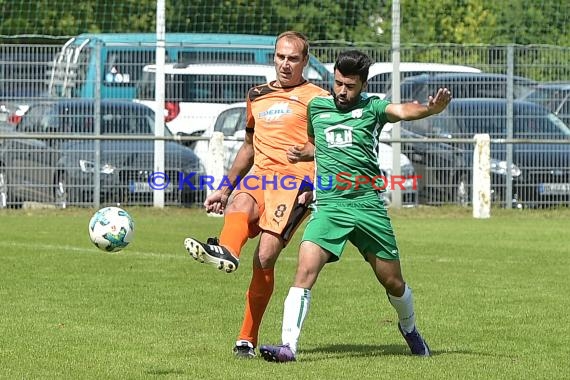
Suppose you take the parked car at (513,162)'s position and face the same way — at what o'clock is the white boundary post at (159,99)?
The white boundary post is roughly at 4 o'clock from the parked car.

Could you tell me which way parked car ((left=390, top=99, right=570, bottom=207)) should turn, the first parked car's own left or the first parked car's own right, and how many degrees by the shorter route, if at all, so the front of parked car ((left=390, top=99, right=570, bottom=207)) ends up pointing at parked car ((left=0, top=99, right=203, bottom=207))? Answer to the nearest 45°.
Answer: approximately 135° to the first parked car's own right

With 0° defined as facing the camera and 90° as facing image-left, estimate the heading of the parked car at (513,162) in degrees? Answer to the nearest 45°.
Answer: approximately 315°

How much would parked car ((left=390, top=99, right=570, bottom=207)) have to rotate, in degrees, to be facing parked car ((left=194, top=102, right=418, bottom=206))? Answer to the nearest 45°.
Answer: approximately 135° to its right

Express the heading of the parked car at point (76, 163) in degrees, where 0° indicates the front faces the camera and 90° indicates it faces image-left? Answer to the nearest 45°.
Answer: approximately 315°

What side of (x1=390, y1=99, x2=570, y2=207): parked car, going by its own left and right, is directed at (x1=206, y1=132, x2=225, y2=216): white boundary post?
right
